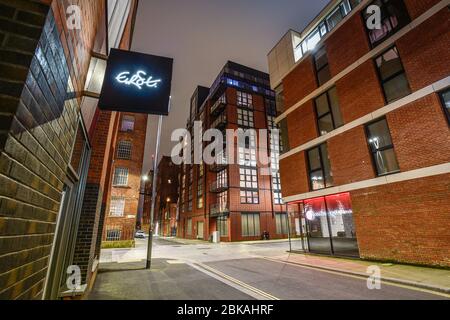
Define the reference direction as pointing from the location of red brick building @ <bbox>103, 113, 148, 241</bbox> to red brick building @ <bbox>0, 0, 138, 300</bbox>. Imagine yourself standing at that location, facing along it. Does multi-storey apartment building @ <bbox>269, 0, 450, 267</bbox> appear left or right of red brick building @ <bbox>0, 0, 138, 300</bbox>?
left

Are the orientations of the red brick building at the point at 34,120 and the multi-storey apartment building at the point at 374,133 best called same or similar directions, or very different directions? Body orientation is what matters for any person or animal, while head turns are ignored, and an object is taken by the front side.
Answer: very different directions

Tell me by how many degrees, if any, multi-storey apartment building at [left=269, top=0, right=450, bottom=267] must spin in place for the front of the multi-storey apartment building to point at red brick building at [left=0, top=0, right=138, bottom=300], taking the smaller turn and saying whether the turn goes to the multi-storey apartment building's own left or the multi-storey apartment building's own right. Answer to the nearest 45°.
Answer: approximately 45° to the multi-storey apartment building's own left

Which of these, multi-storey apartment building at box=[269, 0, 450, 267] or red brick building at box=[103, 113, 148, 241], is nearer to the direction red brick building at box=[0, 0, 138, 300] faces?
the multi-storey apartment building

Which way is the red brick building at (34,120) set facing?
to the viewer's right

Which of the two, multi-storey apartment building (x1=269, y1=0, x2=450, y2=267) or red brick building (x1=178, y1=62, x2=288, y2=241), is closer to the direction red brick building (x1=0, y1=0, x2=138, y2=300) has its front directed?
the multi-storey apartment building

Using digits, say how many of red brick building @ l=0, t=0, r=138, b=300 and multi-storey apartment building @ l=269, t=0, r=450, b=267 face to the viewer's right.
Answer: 1

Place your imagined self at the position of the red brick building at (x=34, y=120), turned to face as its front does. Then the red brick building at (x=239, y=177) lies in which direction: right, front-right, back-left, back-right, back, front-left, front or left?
front-left

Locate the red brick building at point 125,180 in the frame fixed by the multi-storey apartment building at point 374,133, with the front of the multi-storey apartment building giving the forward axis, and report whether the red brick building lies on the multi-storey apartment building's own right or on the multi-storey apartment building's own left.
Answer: on the multi-storey apartment building's own right

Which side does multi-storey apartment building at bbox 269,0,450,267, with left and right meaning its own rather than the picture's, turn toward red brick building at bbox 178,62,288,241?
right

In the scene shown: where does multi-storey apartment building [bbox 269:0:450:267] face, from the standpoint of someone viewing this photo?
facing the viewer and to the left of the viewer

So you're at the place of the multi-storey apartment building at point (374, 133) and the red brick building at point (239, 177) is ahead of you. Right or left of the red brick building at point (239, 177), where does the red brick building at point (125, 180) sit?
left

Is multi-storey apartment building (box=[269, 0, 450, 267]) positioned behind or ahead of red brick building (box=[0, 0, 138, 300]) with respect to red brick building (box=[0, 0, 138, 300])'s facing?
ahead
